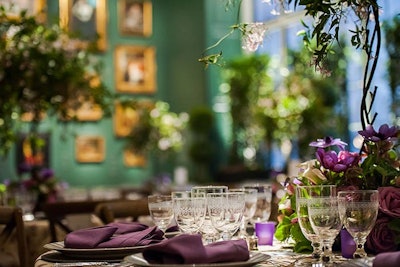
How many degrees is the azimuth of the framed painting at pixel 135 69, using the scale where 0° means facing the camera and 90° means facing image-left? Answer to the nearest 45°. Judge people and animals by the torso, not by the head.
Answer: approximately 0°

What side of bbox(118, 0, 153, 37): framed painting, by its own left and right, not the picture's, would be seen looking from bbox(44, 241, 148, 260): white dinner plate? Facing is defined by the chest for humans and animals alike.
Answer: front

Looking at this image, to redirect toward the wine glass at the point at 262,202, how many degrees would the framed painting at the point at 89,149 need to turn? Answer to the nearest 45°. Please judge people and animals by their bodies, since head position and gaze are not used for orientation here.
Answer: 0° — it already faces it

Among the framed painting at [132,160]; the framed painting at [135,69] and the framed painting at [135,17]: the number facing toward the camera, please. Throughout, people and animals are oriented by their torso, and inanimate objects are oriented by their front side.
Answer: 3

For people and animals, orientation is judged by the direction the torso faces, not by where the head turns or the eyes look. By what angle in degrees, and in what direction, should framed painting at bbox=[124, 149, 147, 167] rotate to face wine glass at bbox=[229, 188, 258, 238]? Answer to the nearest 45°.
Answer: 0° — it already faces it

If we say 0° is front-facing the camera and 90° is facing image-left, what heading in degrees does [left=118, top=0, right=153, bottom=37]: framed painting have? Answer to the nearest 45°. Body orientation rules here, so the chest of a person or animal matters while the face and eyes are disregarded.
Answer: approximately 0°

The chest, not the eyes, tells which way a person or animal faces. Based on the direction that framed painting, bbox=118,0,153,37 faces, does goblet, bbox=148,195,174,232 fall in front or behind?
in front

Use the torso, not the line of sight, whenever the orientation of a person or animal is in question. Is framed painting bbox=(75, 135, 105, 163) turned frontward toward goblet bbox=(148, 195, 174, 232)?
yes

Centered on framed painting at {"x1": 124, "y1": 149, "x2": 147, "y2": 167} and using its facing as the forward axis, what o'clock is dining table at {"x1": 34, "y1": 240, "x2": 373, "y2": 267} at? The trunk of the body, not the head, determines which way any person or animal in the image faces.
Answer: The dining table is roughly at 12 o'clock from the framed painting.

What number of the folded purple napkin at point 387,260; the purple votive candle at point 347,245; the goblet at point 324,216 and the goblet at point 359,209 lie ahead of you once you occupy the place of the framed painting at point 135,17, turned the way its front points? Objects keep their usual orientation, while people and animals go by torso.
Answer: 4

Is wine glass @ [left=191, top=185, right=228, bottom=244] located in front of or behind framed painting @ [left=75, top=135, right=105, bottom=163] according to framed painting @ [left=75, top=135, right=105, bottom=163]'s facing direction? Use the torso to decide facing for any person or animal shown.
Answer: in front

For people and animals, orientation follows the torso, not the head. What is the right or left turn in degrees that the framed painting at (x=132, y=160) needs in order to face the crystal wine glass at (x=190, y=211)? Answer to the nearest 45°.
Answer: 0° — it already faces it

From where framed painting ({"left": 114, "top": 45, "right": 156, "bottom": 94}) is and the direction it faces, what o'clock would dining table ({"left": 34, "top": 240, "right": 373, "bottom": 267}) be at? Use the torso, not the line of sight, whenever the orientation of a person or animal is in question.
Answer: The dining table is roughly at 12 o'clock from the framed painting.
